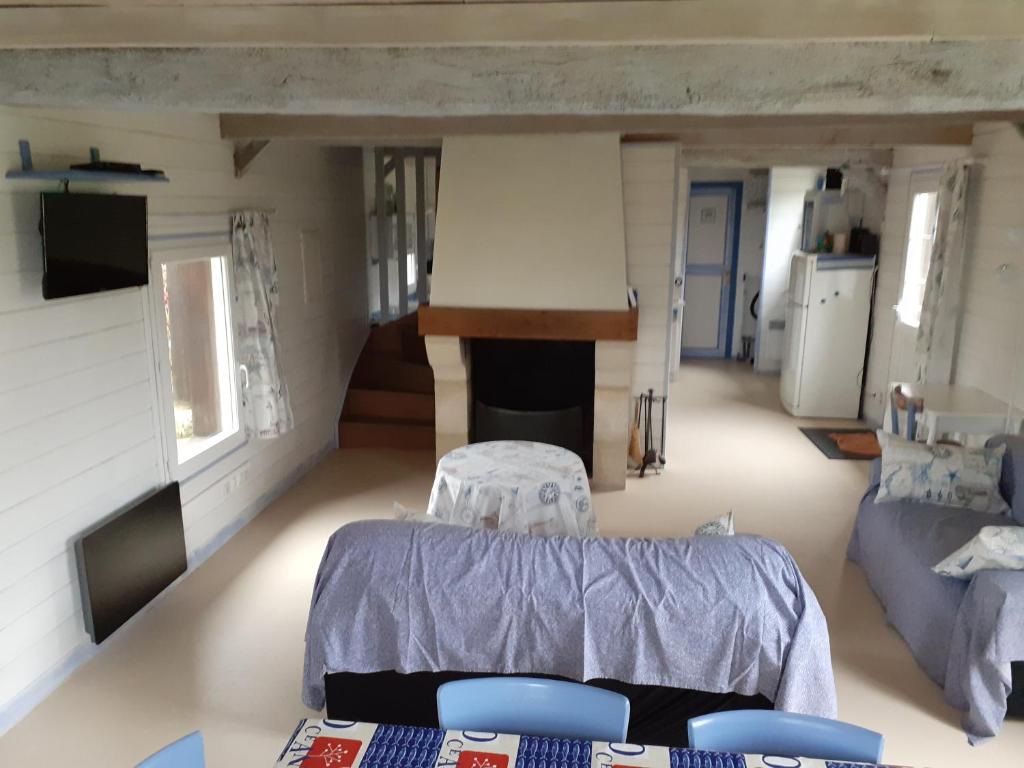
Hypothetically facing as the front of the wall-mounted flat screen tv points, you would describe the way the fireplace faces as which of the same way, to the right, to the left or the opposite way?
to the right

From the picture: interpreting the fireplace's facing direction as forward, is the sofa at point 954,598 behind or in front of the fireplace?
in front

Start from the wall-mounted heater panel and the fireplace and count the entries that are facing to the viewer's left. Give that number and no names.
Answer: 0

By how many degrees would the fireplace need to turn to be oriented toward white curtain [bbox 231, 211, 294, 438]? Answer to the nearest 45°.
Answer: approximately 90° to its right

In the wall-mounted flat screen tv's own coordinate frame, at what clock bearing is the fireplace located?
The fireplace is roughly at 10 o'clock from the wall-mounted flat screen tv.

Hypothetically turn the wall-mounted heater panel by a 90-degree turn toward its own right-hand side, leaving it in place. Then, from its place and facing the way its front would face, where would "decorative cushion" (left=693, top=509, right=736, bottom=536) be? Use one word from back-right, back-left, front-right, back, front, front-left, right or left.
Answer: left

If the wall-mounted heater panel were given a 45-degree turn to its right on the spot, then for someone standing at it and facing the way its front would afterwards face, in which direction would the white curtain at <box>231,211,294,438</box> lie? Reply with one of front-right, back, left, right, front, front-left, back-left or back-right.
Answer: back-left

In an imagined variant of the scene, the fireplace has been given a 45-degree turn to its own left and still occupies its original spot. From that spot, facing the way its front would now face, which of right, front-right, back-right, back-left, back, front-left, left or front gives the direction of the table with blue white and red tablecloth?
front-right

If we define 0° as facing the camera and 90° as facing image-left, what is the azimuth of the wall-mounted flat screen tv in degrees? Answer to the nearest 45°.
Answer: approximately 315°

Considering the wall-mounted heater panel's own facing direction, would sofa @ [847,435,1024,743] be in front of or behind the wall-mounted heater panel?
in front

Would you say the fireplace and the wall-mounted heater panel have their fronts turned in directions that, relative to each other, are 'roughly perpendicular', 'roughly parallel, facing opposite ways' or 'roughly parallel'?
roughly perpendicular

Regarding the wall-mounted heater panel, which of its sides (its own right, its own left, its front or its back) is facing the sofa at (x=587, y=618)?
front

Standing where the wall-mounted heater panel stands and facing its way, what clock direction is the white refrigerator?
The white refrigerator is roughly at 10 o'clock from the wall-mounted heater panel.

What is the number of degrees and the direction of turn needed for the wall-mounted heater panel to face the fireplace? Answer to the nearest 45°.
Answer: approximately 45° to its left

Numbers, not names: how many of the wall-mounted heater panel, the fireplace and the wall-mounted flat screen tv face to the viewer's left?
0

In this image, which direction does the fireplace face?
toward the camera

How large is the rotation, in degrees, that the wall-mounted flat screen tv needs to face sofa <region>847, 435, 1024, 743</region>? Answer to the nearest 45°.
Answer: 0° — it already faces it
